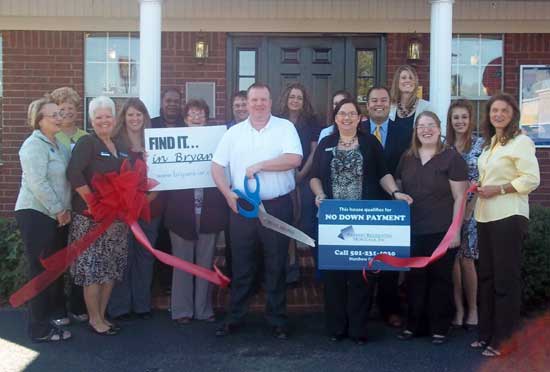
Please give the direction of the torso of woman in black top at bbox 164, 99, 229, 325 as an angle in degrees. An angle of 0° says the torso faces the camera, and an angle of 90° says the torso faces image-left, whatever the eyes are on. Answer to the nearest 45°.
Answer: approximately 0°

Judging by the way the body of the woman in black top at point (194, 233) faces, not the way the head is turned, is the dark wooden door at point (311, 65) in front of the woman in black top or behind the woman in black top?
behind

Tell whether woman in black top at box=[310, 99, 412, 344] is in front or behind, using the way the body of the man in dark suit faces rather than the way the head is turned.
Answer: in front

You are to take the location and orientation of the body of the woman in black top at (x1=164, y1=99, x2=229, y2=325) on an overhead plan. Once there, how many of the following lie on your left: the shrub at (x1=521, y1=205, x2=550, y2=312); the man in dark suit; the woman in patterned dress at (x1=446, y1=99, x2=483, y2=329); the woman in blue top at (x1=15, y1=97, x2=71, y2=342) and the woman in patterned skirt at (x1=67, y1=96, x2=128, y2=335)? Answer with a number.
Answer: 3

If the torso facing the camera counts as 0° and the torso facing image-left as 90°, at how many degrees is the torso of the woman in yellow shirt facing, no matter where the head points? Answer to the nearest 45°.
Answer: approximately 45°

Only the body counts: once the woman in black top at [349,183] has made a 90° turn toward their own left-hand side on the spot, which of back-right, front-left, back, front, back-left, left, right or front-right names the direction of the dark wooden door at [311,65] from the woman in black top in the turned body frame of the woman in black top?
left
